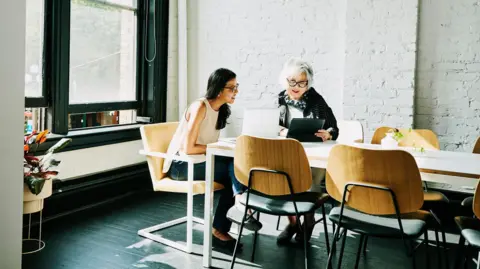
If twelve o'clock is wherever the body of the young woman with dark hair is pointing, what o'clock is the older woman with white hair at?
The older woman with white hair is roughly at 11 o'clock from the young woman with dark hair.

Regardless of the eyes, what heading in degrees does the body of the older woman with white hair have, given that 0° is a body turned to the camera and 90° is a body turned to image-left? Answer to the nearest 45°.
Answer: approximately 45°

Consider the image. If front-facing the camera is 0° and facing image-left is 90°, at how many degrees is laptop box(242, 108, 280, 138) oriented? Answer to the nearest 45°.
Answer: approximately 180°

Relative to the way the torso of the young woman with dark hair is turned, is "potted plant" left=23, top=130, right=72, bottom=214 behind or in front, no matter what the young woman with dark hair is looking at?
behind

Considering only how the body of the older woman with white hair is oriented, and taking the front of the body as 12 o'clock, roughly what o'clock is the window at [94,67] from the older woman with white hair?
The window is roughly at 2 o'clock from the older woman with white hair.

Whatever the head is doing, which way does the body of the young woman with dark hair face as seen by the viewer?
to the viewer's right

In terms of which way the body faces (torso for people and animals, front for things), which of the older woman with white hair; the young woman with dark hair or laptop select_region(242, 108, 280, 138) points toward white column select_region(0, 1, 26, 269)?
the older woman with white hair

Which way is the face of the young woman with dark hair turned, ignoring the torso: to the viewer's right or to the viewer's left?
to the viewer's right
